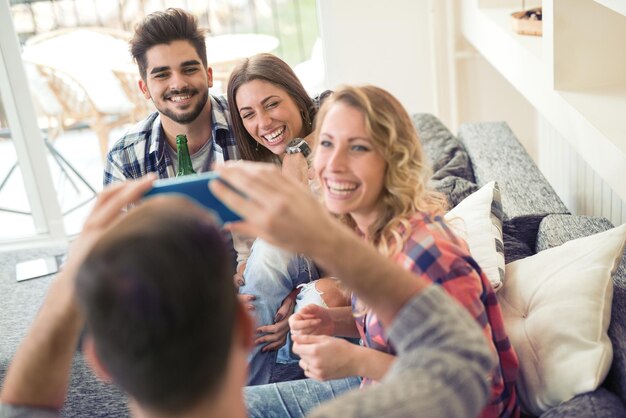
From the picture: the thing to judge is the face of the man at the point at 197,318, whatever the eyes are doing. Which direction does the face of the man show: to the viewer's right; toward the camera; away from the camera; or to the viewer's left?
away from the camera

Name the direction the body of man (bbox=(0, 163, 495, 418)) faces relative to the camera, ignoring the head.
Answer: away from the camera

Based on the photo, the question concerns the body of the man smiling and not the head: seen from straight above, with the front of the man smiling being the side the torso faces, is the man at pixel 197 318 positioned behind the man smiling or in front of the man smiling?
in front

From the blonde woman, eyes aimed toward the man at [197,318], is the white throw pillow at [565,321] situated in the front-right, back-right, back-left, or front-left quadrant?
back-left

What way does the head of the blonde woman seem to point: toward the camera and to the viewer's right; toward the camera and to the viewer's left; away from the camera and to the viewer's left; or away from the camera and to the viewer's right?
toward the camera and to the viewer's left

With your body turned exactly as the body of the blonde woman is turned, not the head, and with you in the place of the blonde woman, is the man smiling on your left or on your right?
on your right

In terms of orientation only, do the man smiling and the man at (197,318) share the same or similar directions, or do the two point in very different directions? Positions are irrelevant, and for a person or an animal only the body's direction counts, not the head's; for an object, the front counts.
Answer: very different directions

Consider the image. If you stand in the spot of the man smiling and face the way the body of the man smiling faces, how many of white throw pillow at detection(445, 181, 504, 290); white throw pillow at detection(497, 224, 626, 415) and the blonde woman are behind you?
0

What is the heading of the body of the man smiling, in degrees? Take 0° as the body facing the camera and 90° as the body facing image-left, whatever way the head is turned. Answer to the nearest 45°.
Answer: approximately 0°

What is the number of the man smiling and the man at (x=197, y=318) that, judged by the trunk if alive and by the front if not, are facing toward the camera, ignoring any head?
1

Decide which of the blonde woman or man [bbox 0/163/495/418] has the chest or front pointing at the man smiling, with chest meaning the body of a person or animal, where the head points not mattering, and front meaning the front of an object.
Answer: the man

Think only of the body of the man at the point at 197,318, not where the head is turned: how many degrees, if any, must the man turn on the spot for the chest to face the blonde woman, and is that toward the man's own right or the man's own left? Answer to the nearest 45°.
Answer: approximately 45° to the man's own right

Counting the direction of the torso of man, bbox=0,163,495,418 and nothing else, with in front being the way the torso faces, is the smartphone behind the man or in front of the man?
in front
